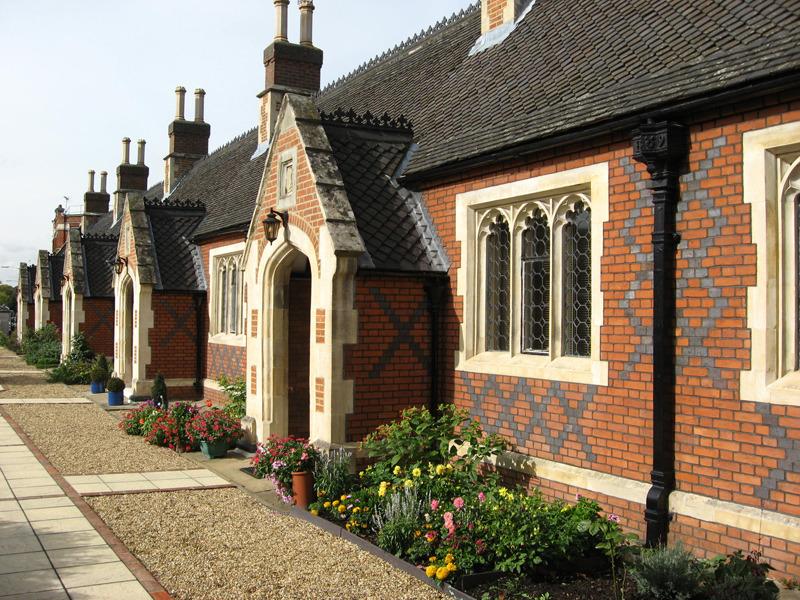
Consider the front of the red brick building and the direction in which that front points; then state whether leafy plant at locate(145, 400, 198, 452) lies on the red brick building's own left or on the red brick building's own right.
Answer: on the red brick building's own right

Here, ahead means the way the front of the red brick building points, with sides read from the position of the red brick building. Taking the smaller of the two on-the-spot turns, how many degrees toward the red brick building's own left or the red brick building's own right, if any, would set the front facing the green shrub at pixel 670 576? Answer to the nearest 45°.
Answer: approximately 45° to the red brick building's own left

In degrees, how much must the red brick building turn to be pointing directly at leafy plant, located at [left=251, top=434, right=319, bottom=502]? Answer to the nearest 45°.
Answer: approximately 45° to its right

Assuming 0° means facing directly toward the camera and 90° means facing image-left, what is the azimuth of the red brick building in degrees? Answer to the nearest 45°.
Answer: approximately 45°
